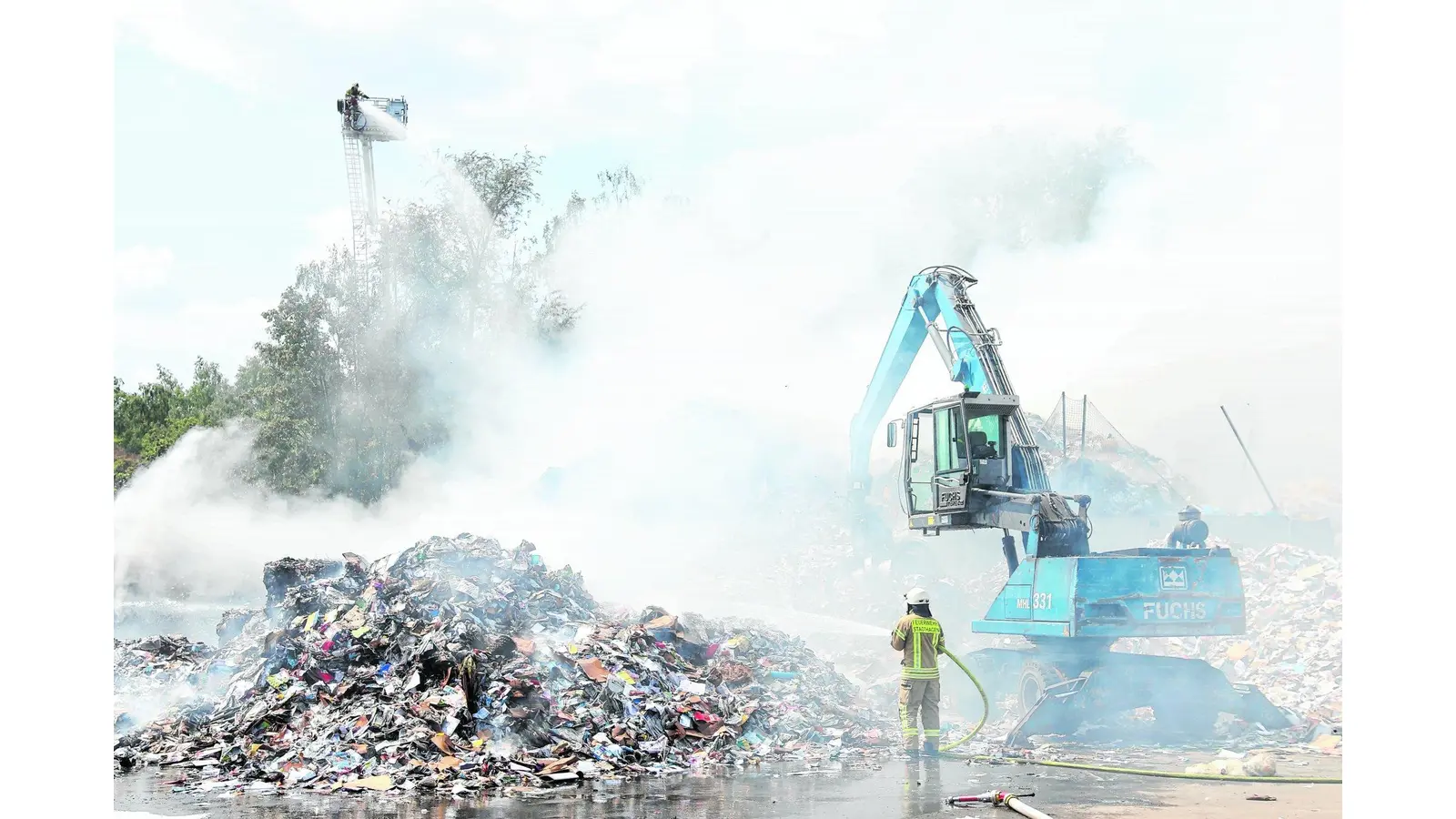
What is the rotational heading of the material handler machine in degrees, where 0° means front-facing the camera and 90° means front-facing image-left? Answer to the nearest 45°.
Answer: approximately 135°

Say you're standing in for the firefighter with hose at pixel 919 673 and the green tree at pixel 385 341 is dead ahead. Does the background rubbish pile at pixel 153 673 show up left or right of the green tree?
left

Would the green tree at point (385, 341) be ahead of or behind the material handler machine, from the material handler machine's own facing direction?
ahead
